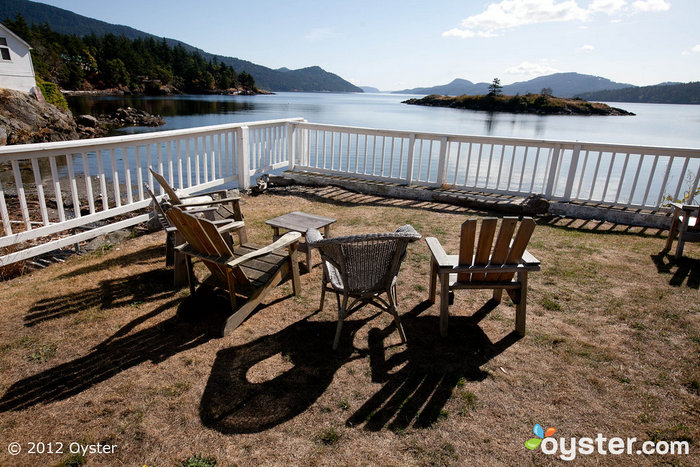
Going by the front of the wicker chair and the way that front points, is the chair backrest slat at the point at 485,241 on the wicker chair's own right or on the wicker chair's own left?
on the wicker chair's own right

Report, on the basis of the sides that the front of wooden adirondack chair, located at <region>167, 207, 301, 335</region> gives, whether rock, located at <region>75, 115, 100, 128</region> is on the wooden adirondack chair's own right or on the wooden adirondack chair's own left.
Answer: on the wooden adirondack chair's own left

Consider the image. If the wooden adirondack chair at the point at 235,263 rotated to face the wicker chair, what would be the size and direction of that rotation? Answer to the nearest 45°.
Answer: approximately 90° to its right

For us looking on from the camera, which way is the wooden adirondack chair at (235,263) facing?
facing away from the viewer and to the right of the viewer

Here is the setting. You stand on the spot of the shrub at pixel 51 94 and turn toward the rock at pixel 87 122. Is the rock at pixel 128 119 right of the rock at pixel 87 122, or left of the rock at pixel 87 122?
left

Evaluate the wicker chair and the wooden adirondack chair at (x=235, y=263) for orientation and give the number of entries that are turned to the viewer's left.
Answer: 0

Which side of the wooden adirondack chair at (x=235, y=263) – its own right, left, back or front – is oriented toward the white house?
left

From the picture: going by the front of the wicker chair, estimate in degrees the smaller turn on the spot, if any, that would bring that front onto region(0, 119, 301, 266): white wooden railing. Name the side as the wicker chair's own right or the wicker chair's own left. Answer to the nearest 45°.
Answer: approximately 45° to the wicker chair's own left

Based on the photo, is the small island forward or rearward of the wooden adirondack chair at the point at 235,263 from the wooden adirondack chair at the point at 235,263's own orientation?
forward

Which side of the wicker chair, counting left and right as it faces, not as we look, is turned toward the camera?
back

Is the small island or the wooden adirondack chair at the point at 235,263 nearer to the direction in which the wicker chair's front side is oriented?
the small island
